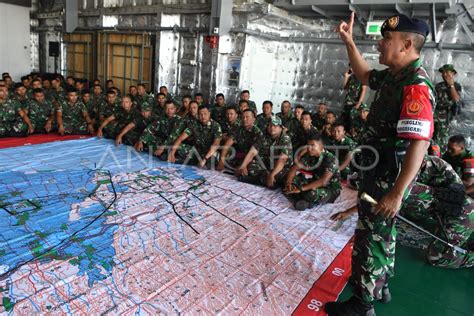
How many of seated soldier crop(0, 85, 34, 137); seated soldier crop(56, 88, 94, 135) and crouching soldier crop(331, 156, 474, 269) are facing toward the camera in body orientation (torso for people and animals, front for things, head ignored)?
2

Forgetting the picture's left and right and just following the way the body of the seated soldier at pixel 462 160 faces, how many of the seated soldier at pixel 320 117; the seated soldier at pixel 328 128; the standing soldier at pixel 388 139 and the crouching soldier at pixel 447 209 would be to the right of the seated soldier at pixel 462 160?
2

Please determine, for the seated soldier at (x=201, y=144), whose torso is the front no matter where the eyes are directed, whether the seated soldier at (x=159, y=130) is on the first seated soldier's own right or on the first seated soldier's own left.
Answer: on the first seated soldier's own right

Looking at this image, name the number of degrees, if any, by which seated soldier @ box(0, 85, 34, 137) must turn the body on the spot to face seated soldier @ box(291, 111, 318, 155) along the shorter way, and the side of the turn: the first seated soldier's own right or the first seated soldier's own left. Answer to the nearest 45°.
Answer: approximately 45° to the first seated soldier's own left

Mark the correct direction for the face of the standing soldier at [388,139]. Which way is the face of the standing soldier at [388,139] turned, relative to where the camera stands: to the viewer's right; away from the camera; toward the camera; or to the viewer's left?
to the viewer's left

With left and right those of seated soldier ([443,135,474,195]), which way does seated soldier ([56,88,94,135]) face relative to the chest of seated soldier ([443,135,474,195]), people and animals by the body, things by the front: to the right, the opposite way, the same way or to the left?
to the left

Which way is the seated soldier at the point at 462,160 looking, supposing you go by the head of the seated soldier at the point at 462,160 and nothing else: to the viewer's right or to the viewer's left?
to the viewer's left

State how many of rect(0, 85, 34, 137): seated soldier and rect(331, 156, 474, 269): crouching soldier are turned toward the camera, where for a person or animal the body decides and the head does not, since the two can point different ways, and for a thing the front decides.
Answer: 1

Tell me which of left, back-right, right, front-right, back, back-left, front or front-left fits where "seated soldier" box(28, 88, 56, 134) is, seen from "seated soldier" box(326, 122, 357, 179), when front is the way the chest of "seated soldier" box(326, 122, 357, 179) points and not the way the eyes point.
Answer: front-right
